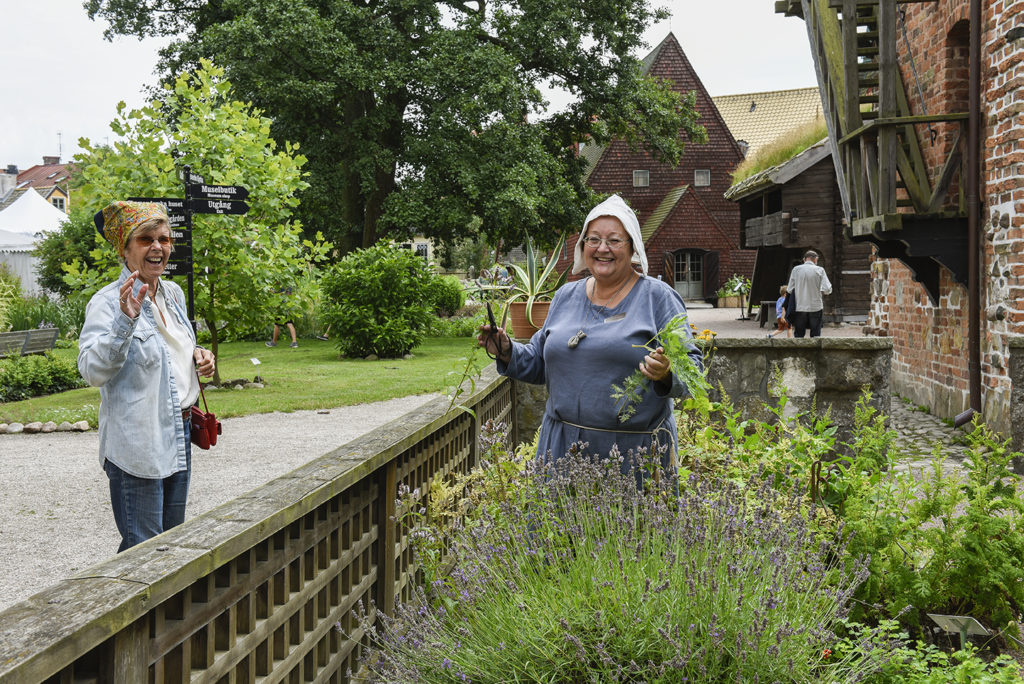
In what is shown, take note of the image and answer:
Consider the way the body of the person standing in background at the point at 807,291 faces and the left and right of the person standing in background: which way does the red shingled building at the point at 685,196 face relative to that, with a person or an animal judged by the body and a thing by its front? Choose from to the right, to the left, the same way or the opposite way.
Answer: the opposite way

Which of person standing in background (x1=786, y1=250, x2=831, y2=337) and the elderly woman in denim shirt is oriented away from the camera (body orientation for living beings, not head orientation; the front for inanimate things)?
the person standing in background

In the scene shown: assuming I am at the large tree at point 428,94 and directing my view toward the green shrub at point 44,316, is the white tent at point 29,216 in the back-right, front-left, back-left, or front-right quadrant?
front-right

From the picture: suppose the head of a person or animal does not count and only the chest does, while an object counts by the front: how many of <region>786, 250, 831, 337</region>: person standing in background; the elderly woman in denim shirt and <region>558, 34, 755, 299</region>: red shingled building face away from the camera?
1

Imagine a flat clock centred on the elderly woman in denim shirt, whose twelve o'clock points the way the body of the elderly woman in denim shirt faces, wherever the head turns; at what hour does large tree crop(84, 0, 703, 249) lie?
The large tree is roughly at 8 o'clock from the elderly woman in denim shirt.

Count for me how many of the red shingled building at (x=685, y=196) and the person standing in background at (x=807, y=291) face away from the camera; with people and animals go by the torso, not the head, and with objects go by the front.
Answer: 1

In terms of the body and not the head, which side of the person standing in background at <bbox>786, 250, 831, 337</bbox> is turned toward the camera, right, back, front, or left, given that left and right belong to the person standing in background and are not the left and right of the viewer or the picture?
back

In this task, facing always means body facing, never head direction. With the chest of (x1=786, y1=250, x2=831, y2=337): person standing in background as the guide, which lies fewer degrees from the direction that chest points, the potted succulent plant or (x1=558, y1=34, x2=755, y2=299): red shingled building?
the red shingled building

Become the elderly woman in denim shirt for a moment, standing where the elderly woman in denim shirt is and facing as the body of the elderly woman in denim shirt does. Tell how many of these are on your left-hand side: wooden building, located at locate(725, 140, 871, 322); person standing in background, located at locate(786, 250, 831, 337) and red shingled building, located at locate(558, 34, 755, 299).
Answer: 3

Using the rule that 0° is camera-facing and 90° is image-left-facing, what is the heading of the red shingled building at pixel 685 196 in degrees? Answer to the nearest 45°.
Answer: approximately 0°

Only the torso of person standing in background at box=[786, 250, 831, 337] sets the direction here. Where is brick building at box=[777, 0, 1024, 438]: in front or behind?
behind

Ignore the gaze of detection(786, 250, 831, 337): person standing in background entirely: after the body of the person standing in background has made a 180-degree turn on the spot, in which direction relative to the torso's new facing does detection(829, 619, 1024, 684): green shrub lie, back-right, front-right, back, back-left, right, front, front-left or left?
front

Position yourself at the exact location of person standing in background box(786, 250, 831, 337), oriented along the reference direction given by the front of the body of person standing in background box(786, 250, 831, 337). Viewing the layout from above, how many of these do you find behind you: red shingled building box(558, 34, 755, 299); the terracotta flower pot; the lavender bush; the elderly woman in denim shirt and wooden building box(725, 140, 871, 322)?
3

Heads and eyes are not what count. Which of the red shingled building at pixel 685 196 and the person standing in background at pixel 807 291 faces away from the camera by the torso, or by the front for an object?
the person standing in background
